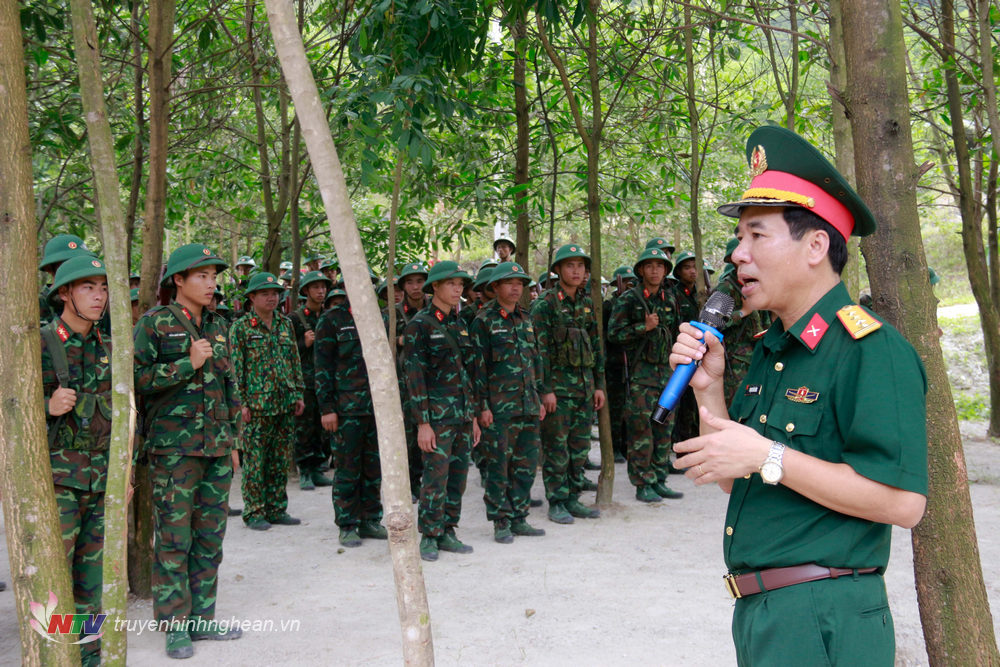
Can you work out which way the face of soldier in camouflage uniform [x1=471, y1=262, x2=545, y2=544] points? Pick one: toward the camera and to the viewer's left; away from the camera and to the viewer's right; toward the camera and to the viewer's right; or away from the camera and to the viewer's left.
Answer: toward the camera and to the viewer's right

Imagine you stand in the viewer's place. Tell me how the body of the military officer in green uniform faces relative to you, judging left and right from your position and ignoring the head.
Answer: facing the viewer and to the left of the viewer

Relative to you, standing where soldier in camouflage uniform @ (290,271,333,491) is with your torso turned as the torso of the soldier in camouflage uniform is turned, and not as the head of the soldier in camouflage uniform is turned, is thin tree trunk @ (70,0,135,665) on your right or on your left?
on your right

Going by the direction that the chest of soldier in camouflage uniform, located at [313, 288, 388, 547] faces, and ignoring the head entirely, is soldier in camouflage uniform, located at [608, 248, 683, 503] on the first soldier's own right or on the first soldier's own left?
on the first soldier's own left

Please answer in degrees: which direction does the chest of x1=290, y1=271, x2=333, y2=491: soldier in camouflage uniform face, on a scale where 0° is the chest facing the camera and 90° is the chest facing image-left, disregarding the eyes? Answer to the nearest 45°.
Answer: approximately 315°

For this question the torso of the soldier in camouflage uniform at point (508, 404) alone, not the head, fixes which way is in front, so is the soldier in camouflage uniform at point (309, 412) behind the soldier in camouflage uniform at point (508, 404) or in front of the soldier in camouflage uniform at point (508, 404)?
behind

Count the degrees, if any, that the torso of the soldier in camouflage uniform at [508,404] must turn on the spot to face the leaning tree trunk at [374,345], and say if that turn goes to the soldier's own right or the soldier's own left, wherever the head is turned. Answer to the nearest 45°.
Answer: approximately 45° to the soldier's own right

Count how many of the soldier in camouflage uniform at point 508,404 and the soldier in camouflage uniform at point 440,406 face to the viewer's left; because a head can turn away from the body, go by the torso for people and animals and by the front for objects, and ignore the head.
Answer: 0

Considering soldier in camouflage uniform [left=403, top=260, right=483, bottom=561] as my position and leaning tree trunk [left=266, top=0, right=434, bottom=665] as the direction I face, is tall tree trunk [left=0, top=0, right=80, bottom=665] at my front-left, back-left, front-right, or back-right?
front-right

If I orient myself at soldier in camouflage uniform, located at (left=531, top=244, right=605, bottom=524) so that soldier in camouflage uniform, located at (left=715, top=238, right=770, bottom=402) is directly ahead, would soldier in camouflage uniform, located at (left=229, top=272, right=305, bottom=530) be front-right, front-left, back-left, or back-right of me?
back-left

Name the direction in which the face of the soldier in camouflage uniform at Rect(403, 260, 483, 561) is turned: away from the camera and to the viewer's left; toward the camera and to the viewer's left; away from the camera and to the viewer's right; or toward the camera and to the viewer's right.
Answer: toward the camera and to the viewer's right

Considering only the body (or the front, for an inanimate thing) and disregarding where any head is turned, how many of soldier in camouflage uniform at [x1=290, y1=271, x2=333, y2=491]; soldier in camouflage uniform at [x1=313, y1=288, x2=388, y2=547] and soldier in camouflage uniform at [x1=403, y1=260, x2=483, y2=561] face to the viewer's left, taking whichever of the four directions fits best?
0

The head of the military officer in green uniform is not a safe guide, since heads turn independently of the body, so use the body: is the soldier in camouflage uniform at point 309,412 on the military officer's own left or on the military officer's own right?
on the military officer's own right

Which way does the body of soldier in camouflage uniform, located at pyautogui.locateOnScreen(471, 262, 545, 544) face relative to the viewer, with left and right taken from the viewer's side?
facing the viewer and to the right of the viewer

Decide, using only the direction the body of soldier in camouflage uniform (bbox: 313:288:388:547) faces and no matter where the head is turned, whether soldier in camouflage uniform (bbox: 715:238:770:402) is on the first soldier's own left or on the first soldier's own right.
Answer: on the first soldier's own left

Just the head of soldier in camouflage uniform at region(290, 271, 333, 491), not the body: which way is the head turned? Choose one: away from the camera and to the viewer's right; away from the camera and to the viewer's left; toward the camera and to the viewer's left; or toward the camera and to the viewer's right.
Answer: toward the camera and to the viewer's right
